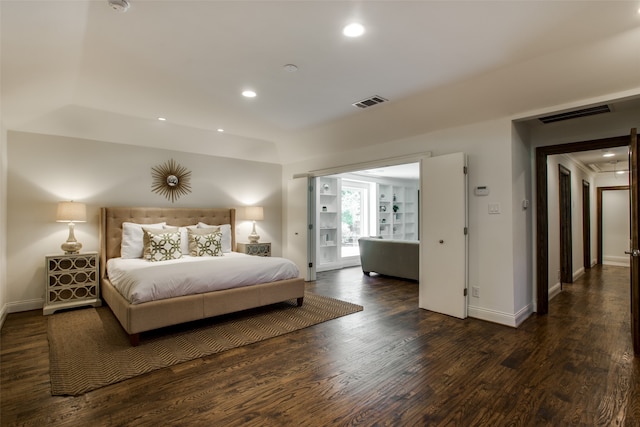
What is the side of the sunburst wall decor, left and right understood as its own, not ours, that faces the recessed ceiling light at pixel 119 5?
front

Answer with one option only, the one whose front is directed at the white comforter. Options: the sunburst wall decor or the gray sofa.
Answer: the sunburst wall decor

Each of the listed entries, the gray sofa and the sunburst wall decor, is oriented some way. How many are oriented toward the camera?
1

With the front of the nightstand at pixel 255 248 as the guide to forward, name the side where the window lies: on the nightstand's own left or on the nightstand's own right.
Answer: on the nightstand's own left

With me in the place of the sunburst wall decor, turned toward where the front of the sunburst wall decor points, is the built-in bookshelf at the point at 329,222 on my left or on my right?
on my left

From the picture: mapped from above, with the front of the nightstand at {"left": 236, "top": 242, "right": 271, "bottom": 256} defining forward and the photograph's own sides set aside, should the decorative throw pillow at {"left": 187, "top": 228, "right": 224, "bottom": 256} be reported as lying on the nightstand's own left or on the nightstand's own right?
on the nightstand's own right

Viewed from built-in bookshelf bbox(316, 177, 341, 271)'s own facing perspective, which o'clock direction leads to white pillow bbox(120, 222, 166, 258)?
The white pillow is roughly at 3 o'clock from the built-in bookshelf.

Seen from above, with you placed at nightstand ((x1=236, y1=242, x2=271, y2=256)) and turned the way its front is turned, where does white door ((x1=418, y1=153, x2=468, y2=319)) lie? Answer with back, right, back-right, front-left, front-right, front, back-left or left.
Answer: front

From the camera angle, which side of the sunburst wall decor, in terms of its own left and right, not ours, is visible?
front

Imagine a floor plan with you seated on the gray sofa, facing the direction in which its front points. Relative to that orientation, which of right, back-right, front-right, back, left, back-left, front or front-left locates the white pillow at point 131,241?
back

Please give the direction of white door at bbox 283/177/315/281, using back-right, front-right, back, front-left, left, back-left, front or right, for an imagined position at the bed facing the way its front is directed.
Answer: left

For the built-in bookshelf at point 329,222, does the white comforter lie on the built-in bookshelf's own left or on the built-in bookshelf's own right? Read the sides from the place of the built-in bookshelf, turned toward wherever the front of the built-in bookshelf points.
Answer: on the built-in bookshelf's own right

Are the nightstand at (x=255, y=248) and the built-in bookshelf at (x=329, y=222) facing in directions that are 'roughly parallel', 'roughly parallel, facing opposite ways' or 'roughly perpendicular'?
roughly parallel

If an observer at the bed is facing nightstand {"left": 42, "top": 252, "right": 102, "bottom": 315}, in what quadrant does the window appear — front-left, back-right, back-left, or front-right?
back-right

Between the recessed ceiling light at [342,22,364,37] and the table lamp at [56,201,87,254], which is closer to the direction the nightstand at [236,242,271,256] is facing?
the recessed ceiling light

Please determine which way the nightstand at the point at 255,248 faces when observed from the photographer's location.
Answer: facing the viewer and to the right of the viewer

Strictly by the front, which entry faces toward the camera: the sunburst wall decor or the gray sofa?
the sunburst wall decor
